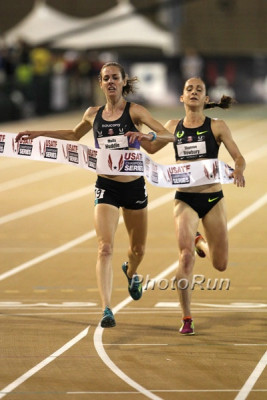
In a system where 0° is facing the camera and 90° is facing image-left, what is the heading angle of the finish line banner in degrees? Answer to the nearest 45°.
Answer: approximately 0°

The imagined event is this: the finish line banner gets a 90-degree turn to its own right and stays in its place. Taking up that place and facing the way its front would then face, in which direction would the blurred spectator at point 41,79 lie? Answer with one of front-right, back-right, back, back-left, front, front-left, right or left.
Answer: right
